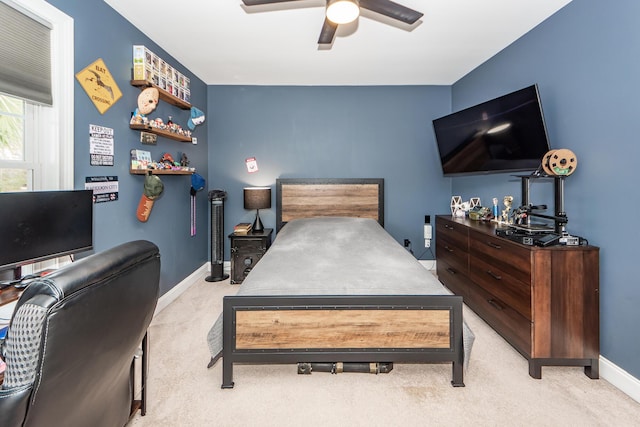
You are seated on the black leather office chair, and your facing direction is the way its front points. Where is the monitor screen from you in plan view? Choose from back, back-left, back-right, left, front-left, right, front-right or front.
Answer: front-right

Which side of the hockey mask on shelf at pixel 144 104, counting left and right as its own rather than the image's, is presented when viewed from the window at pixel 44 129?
right

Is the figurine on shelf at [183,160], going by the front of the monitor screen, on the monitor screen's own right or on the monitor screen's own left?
on the monitor screen's own left

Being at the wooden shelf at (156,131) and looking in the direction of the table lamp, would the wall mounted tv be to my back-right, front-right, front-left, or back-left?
front-right

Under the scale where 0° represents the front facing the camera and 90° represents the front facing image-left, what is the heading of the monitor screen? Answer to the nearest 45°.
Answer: approximately 315°

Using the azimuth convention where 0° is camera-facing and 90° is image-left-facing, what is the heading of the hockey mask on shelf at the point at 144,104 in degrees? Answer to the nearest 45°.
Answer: approximately 315°

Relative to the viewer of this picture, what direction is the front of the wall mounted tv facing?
facing the viewer and to the left of the viewer

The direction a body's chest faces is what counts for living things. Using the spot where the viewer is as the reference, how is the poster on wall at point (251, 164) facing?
facing the viewer

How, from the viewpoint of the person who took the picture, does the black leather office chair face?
facing away from the viewer and to the left of the viewer

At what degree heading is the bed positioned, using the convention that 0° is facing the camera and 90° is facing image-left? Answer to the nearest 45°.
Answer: approximately 0°

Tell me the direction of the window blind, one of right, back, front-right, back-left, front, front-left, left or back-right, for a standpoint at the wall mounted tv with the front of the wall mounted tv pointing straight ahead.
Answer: front

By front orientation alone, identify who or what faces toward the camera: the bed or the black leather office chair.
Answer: the bed

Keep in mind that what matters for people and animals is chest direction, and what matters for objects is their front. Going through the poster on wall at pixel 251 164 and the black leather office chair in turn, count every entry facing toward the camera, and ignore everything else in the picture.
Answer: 1

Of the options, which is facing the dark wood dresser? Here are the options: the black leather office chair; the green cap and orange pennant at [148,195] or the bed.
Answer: the green cap and orange pennant

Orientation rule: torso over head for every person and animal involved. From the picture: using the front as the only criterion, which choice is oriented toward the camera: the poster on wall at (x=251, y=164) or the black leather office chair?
the poster on wall

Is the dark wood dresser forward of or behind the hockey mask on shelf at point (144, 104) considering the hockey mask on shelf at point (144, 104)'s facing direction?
forward
